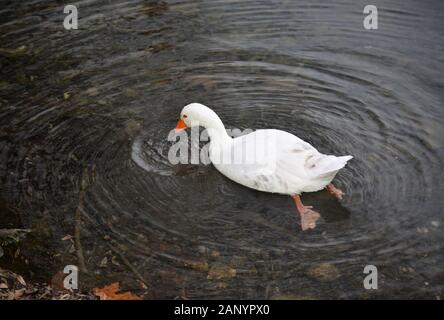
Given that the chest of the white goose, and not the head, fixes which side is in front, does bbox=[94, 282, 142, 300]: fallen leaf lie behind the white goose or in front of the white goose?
in front

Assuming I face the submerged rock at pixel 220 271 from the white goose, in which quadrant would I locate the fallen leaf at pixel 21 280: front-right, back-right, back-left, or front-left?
front-right

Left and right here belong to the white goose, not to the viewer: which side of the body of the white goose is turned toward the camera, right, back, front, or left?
left

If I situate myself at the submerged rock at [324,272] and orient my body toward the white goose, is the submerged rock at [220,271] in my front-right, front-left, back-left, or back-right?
front-left

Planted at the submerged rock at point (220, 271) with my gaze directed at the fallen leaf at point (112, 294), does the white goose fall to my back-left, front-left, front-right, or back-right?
back-right
